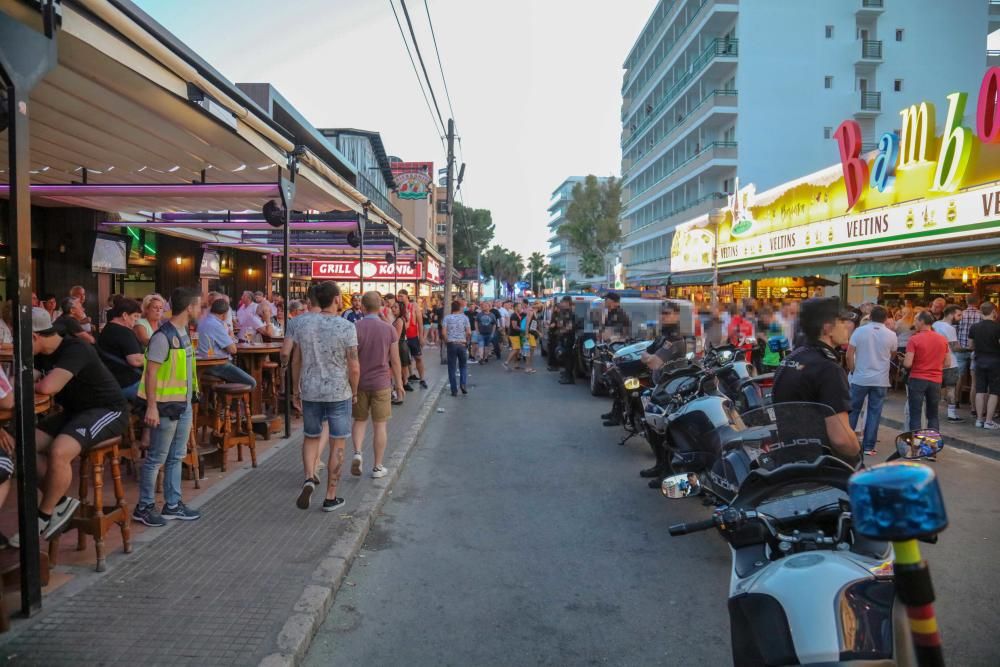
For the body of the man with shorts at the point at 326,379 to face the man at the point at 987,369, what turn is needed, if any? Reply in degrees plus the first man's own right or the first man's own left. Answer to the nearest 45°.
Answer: approximately 90° to the first man's own right

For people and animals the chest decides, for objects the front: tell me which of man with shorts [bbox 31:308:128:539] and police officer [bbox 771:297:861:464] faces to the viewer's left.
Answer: the man with shorts

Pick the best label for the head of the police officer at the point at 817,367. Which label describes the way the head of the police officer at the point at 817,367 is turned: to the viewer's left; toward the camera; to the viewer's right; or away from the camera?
to the viewer's right

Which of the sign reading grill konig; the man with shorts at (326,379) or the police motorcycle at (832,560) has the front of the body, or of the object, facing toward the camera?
the sign reading grill konig

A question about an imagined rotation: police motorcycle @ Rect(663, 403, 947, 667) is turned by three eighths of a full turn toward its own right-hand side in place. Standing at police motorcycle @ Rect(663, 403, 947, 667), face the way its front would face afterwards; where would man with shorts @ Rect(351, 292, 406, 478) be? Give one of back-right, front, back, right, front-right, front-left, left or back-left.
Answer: back

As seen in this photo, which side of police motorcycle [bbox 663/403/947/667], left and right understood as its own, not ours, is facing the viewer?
back

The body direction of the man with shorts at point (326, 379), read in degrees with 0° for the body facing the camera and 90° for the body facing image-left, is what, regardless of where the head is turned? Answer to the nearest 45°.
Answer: approximately 180°

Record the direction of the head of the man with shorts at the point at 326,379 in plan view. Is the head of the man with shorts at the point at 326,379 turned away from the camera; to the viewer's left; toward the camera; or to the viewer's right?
away from the camera

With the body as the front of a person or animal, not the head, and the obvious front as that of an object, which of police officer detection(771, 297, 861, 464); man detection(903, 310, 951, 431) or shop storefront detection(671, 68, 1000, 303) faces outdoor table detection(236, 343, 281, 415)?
the shop storefront

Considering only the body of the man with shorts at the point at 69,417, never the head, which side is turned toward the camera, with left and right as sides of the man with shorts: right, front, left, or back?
left

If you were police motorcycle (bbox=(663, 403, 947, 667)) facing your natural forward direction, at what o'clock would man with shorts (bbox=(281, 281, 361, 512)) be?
The man with shorts is roughly at 10 o'clock from the police motorcycle.

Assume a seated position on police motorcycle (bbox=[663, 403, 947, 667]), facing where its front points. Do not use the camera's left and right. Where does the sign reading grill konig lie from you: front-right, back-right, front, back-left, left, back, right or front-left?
front-left

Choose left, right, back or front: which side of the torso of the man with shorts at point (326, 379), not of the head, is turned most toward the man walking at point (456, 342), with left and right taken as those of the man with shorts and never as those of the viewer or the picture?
front

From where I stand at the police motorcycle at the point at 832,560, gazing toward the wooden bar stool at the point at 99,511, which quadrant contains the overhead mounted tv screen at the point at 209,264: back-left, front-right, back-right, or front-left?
front-right

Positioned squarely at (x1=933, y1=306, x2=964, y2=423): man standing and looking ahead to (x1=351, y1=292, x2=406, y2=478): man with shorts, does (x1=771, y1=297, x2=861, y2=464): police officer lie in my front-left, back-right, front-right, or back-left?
front-left

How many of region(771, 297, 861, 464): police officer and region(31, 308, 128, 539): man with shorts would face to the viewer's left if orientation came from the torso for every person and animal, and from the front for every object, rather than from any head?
1
